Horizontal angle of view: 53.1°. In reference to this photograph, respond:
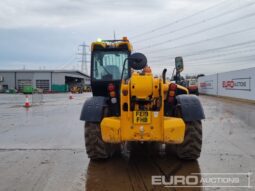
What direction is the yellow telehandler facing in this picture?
away from the camera
